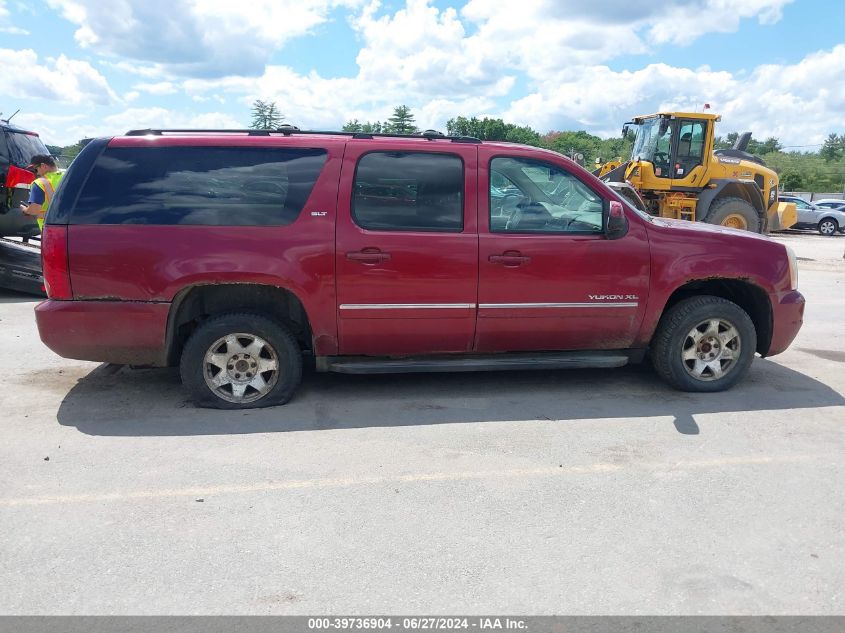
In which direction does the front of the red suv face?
to the viewer's right

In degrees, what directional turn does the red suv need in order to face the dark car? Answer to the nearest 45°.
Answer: approximately 135° to its left

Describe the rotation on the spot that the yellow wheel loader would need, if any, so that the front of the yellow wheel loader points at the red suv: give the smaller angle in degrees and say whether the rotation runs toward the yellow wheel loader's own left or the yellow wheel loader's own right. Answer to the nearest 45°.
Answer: approximately 90° to the yellow wheel loader's own left

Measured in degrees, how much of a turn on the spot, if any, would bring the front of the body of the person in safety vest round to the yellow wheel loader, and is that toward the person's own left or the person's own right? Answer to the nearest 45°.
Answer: approximately 180°

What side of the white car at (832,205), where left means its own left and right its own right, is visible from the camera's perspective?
left

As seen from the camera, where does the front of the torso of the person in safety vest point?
to the viewer's left

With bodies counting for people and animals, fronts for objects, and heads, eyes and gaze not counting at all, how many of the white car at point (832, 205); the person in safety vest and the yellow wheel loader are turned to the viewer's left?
3

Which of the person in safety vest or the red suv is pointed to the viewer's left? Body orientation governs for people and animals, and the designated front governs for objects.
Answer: the person in safety vest

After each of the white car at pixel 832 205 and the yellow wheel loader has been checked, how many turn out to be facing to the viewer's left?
2
